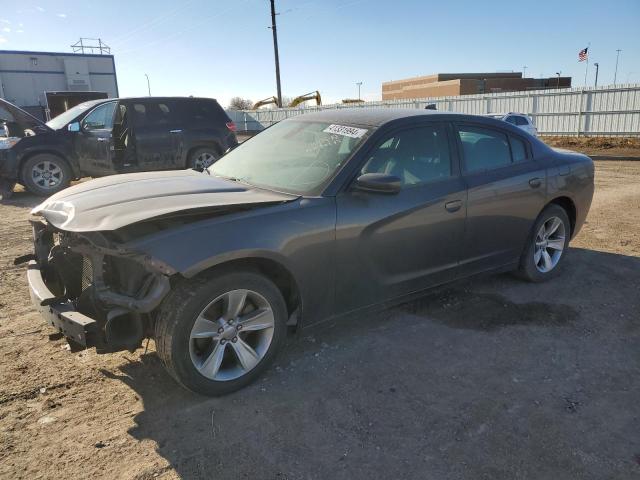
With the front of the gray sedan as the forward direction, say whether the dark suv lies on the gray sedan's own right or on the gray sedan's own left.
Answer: on the gray sedan's own right

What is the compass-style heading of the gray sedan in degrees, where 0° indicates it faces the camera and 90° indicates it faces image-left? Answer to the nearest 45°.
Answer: approximately 45°

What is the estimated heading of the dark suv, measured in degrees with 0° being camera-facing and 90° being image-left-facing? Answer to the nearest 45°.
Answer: approximately 90°

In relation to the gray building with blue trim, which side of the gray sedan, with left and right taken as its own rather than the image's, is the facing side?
right

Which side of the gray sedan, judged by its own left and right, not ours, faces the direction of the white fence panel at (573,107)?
back

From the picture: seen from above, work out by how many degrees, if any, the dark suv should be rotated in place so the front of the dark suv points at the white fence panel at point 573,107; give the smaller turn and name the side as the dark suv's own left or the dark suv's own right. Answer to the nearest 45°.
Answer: approximately 180°
